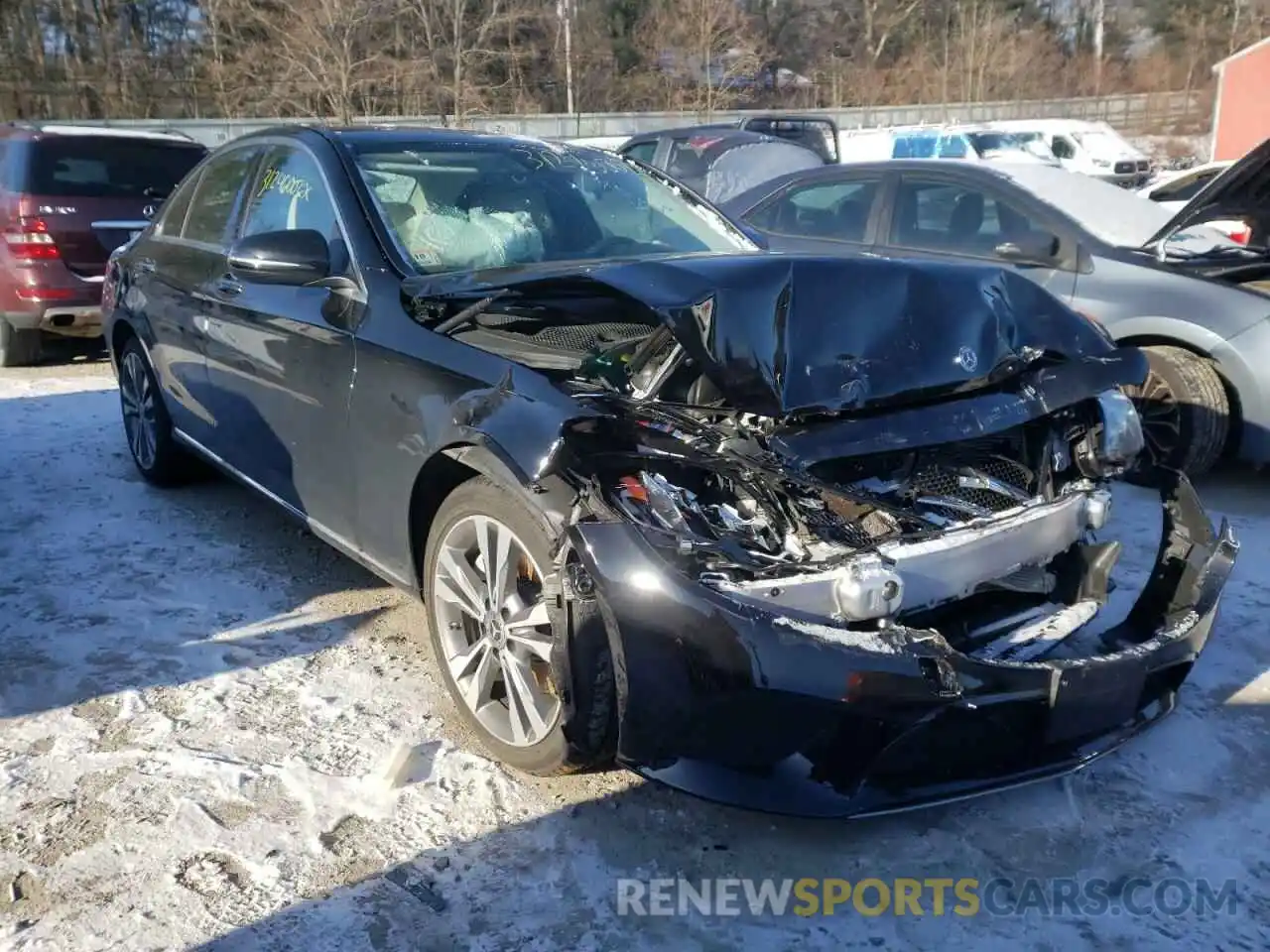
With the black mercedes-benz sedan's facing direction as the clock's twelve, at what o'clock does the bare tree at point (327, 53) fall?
The bare tree is roughly at 7 o'clock from the black mercedes-benz sedan.

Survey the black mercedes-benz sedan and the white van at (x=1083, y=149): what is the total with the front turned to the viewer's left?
0

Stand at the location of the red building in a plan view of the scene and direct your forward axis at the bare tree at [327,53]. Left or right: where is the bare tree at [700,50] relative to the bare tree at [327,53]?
right

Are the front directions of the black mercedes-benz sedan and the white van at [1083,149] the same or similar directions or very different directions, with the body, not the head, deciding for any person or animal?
same or similar directions

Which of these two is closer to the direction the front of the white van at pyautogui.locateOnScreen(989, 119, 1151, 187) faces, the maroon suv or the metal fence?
the maroon suv

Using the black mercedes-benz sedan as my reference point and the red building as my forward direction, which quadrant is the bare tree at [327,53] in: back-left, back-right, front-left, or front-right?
front-left

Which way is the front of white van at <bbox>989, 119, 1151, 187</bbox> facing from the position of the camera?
facing the viewer and to the right of the viewer

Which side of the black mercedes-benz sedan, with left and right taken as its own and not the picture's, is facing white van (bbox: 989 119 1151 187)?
left

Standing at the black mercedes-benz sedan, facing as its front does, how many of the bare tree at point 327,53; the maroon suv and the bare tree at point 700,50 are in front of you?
0

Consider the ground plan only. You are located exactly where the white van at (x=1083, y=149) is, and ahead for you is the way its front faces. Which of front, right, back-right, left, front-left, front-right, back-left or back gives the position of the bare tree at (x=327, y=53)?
back-right

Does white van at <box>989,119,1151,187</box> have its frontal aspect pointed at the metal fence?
no

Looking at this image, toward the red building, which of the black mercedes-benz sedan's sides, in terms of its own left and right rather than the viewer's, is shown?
left

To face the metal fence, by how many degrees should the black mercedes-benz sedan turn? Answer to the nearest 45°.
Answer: approximately 135° to its left

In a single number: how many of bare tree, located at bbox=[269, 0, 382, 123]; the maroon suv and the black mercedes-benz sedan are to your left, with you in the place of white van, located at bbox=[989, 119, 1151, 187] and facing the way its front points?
0

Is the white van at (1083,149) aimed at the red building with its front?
no

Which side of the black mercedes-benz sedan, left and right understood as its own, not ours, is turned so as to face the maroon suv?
back

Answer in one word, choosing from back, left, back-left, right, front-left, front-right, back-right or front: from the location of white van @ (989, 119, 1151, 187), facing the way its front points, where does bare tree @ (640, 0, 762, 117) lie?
back
